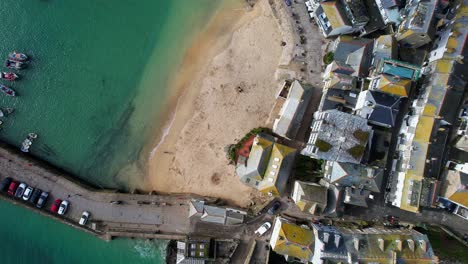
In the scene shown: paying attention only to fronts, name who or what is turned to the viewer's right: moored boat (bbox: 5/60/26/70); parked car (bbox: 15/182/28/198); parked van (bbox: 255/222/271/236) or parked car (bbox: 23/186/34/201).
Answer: the moored boat

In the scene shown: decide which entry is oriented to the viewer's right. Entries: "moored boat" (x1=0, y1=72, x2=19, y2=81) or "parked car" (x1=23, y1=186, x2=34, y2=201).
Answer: the moored boat

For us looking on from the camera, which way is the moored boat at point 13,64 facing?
facing to the right of the viewer

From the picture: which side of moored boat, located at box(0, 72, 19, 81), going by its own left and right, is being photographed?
right
